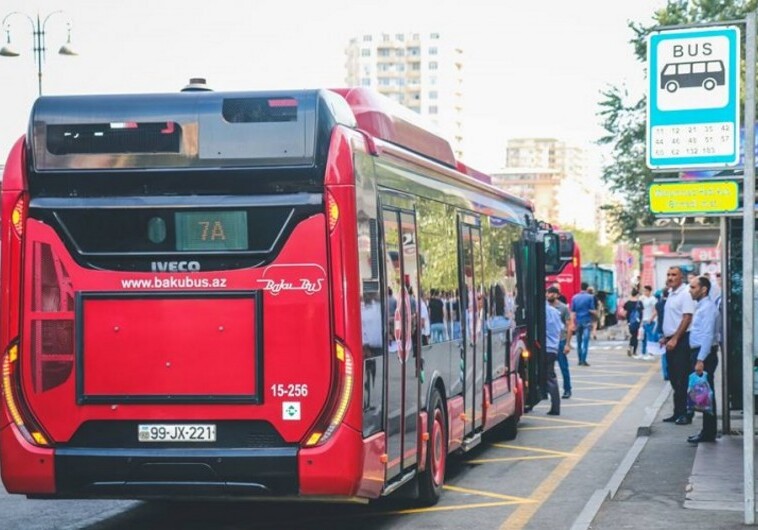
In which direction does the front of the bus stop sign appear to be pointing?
toward the camera

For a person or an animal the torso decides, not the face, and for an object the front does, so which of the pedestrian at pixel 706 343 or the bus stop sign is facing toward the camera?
the bus stop sign

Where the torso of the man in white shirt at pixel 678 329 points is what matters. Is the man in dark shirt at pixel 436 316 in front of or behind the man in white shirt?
in front

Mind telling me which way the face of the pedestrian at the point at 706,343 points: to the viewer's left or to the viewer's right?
to the viewer's left

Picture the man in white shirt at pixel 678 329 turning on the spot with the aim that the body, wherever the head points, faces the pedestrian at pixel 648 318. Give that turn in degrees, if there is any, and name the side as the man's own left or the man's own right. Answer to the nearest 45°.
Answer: approximately 135° to the man's own right

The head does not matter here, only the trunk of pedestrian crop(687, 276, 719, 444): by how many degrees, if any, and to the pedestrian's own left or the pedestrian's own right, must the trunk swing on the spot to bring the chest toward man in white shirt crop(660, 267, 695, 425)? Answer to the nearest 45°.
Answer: approximately 90° to the pedestrian's own right

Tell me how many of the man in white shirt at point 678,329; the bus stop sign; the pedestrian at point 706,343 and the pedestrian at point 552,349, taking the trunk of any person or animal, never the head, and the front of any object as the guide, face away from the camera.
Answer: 0

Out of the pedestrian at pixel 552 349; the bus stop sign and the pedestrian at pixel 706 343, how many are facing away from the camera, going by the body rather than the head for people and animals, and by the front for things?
0

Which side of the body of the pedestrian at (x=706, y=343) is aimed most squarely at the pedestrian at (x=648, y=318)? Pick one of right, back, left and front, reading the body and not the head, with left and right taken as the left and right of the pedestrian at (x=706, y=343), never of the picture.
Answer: right

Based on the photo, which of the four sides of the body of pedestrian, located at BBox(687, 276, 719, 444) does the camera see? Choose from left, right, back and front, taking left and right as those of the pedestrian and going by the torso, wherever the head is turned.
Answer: left

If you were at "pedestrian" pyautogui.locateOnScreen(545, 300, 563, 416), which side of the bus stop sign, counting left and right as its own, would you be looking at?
back

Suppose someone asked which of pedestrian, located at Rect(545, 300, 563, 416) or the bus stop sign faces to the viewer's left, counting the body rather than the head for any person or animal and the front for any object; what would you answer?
the pedestrian

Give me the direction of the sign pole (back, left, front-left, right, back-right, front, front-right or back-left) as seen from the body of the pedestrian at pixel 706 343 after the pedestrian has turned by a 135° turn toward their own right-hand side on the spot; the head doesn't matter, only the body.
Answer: back-right

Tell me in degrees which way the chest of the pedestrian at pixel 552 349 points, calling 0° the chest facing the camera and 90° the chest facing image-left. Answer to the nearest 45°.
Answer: approximately 90°

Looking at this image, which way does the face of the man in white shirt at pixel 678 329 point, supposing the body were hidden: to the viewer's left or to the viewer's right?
to the viewer's left
